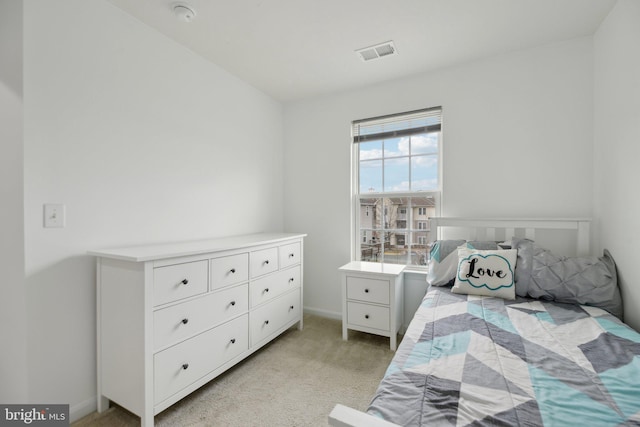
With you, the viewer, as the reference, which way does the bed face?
facing the viewer

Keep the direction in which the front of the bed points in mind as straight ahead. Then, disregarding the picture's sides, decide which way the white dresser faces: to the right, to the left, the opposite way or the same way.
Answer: to the left

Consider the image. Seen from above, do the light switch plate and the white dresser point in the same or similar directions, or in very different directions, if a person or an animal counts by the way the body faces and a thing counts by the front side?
same or similar directions

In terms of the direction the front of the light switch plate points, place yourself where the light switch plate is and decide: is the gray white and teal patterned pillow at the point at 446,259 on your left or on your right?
on your left

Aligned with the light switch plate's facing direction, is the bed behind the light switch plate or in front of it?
in front

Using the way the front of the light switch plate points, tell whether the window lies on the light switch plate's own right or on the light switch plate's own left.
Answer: on the light switch plate's own left

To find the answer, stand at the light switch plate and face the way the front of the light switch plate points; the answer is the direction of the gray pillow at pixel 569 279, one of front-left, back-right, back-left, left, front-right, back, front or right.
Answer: front-left

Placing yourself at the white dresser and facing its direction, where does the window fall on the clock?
The window is roughly at 10 o'clock from the white dresser.

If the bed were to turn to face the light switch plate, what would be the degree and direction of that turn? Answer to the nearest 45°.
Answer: approximately 45° to its right

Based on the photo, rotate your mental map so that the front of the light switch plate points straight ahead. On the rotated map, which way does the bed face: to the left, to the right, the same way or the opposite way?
to the right

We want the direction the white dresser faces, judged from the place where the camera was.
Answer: facing the viewer and to the right of the viewer
